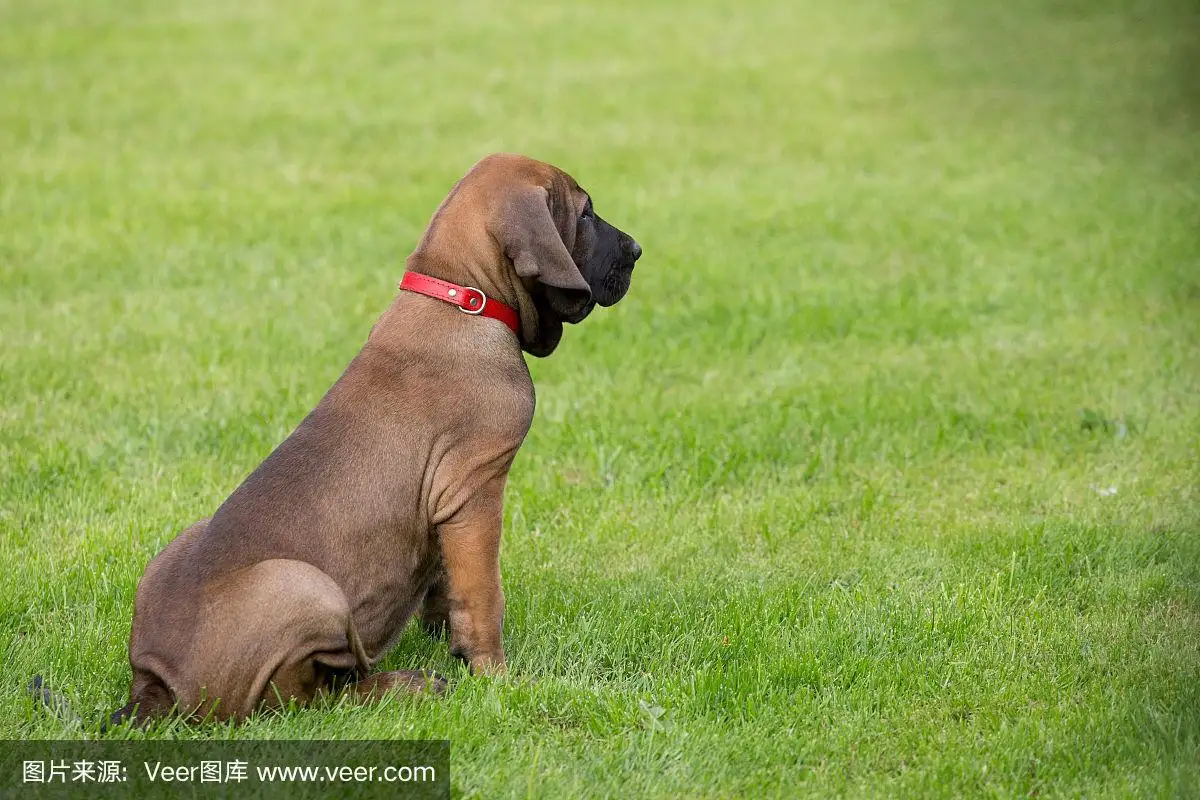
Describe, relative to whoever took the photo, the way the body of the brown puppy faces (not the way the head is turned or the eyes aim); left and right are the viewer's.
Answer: facing to the right of the viewer
